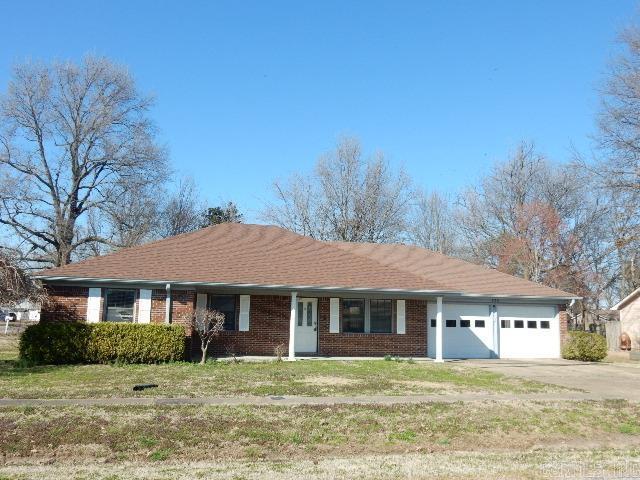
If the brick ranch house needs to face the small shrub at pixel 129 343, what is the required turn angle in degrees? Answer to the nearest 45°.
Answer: approximately 45° to its right

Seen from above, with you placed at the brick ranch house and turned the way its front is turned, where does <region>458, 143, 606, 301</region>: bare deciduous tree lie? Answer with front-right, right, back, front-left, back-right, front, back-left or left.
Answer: back-left

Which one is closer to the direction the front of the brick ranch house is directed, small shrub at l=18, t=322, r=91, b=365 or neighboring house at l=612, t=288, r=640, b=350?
the small shrub

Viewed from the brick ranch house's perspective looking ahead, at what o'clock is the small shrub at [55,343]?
The small shrub is roughly at 2 o'clock from the brick ranch house.

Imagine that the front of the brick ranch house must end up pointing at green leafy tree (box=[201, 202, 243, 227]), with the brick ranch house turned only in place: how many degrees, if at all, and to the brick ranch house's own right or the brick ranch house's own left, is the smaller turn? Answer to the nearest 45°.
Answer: approximately 180°

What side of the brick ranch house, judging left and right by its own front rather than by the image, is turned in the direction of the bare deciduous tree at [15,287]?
right

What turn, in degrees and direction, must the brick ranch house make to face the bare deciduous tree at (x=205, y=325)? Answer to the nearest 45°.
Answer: approximately 45° to its right

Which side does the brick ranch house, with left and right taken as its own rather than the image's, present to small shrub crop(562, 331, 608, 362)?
left

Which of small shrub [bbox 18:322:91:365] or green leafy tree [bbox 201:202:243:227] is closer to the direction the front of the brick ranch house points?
the small shrub

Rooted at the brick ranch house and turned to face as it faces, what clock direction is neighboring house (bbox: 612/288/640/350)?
The neighboring house is roughly at 8 o'clock from the brick ranch house.

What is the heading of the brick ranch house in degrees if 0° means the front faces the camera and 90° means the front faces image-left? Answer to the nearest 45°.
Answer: approximately 0°
